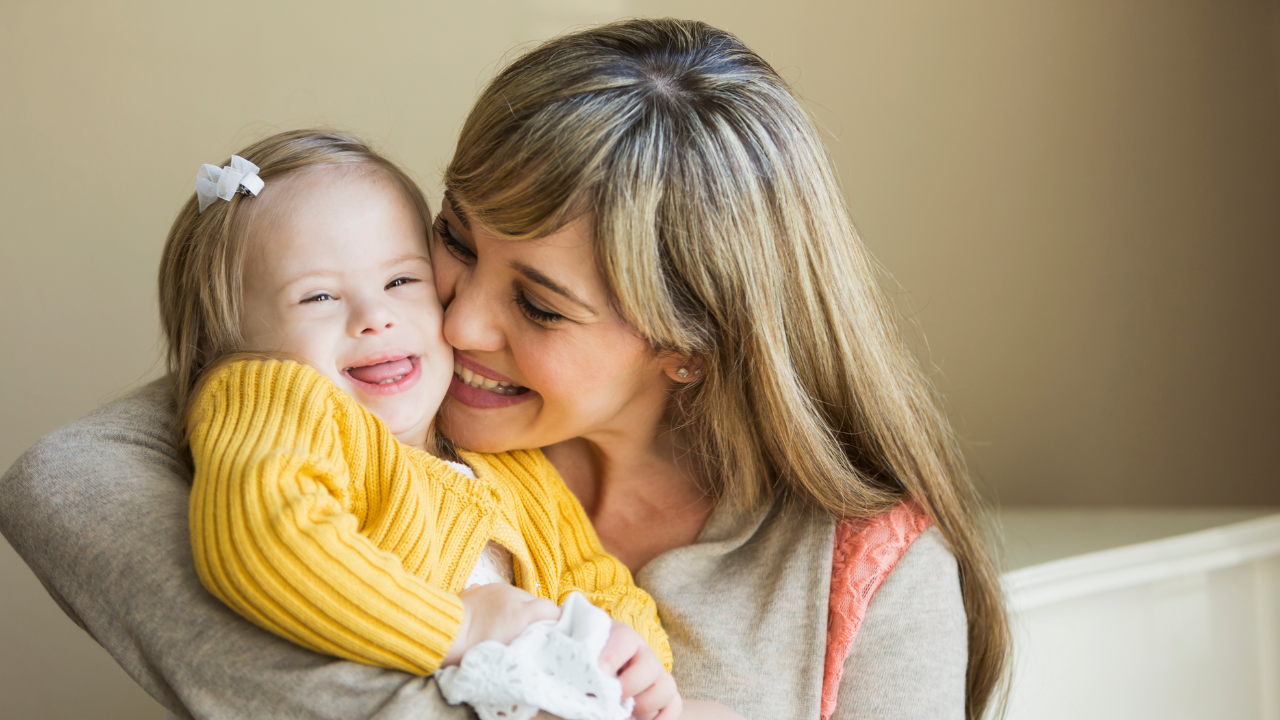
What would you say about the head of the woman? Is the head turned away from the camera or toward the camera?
toward the camera

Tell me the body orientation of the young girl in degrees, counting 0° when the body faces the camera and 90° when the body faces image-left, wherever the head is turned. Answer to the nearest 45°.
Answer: approximately 315°

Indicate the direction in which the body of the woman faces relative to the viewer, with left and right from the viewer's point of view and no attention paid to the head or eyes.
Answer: facing the viewer and to the left of the viewer
